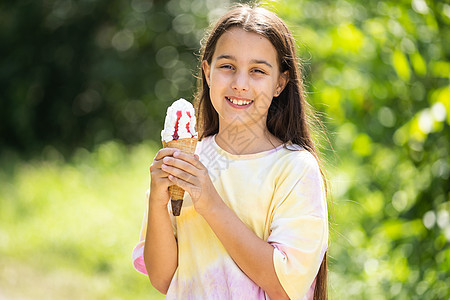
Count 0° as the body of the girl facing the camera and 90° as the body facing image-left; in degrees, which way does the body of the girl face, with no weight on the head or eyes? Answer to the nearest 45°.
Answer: approximately 45°
